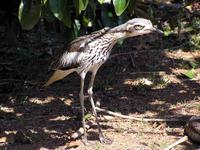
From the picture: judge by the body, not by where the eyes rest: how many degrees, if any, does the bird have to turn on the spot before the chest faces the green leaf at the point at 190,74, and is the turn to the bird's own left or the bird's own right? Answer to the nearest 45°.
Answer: approximately 45° to the bird's own left

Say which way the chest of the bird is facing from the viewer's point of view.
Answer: to the viewer's right
